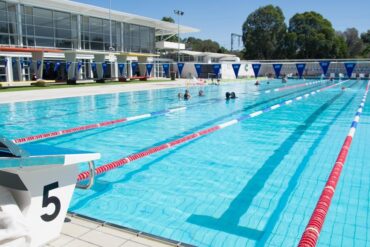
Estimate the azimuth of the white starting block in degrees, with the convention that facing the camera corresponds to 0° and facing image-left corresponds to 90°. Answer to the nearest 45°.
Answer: approximately 225°

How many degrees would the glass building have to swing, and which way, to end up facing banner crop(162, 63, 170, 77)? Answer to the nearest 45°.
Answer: approximately 90° to its left

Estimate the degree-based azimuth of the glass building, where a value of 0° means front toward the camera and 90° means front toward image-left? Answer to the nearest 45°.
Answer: approximately 315°

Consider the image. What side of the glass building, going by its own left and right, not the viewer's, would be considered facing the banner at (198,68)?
left

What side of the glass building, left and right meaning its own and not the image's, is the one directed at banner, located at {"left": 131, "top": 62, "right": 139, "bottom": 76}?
front

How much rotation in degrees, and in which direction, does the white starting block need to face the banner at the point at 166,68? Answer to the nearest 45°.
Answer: approximately 45° to its left

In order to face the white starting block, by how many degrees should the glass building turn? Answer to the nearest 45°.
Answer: approximately 45° to its right
